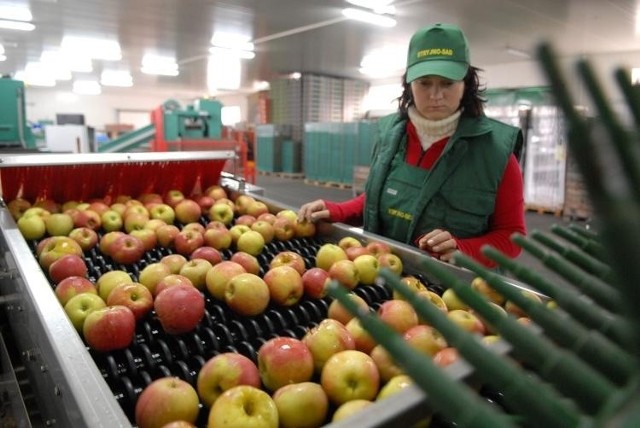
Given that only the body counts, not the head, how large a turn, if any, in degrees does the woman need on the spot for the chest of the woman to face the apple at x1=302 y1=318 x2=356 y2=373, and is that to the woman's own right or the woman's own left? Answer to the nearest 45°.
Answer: approximately 45° to the woman's own left

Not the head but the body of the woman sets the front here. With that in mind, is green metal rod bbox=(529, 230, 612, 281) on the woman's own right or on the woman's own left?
on the woman's own left

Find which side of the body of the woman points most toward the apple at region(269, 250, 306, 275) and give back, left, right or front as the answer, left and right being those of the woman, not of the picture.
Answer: front

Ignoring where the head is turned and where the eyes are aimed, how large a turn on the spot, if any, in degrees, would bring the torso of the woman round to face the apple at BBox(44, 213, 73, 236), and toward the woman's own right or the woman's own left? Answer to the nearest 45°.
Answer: approximately 45° to the woman's own right

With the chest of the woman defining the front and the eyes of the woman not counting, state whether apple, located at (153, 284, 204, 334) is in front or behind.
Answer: in front

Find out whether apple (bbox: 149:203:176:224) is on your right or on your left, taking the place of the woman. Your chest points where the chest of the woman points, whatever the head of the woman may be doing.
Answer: on your right

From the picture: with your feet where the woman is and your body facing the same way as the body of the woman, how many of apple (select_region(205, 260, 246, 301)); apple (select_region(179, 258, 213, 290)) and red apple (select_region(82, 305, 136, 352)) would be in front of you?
3

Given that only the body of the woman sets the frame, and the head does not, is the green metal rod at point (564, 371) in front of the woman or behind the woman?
in front

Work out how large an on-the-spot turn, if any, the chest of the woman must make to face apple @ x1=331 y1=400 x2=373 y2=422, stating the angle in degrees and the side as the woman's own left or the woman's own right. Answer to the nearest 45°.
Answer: approximately 45° to the woman's own left

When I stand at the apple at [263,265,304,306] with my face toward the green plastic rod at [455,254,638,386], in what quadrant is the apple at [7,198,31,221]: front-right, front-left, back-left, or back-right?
back-right

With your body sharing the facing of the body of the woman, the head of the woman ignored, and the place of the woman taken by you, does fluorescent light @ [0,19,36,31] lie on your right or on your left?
on your right

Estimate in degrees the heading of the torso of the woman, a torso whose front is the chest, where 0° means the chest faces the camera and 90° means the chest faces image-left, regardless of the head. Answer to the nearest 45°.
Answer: approximately 45°

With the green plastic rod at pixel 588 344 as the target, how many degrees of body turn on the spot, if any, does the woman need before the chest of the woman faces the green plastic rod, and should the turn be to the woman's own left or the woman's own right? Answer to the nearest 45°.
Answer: approximately 45° to the woman's own left
